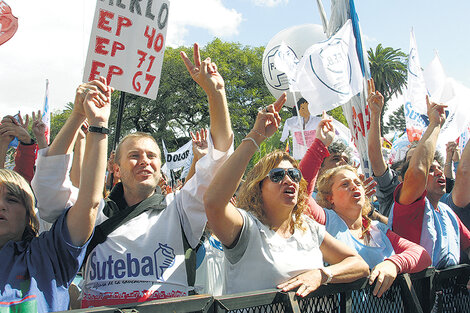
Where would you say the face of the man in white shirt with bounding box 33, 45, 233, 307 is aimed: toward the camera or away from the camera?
toward the camera

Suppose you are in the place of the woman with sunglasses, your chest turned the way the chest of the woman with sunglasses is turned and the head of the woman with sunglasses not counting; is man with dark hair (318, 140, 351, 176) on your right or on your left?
on your left

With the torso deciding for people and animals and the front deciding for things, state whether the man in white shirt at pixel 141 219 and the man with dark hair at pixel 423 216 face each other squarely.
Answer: no

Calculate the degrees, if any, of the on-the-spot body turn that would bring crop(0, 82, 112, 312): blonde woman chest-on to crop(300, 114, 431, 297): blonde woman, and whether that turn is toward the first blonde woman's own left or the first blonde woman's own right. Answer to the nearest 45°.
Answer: approximately 90° to the first blonde woman's own left

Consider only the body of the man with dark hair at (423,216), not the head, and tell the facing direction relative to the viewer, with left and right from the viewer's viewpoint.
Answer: facing the viewer and to the right of the viewer

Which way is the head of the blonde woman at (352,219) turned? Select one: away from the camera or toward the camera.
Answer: toward the camera

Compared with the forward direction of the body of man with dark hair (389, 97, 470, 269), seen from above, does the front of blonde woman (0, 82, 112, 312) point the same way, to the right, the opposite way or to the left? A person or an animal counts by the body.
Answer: the same way

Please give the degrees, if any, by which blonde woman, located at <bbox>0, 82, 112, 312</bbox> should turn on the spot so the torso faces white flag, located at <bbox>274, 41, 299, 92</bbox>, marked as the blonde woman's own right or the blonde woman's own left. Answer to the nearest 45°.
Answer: approximately 135° to the blonde woman's own left

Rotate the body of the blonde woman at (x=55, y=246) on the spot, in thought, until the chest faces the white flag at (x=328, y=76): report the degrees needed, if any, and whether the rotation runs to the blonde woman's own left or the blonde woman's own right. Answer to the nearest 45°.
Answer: approximately 135° to the blonde woman's own left

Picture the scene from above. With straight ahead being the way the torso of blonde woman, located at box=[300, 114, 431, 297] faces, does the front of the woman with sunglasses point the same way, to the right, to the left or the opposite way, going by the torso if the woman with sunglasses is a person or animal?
the same way

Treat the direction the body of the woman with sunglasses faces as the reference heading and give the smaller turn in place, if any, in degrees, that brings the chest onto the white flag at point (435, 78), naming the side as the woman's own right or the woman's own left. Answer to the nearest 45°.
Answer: approximately 90° to the woman's own left

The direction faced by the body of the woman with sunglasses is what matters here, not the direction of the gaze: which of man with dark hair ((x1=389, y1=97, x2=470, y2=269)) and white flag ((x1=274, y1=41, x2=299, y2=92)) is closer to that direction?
the man with dark hair

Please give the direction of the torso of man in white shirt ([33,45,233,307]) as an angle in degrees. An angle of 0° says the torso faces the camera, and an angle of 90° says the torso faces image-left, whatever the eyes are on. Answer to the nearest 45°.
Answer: approximately 0°

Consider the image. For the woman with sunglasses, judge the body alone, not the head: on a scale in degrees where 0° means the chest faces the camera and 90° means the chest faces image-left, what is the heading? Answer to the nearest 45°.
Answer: approximately 315°

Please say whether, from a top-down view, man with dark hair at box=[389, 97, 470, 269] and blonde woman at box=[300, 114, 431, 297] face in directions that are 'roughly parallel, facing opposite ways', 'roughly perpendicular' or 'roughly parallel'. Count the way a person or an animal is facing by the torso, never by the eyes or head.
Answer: roughly parallel

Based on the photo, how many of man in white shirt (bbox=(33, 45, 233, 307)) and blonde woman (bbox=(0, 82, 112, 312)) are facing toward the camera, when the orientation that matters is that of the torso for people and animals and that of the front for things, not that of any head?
2

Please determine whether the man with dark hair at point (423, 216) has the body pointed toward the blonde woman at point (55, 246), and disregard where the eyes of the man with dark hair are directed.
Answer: no

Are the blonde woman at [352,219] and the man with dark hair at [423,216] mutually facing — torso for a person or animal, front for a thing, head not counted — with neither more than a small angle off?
no

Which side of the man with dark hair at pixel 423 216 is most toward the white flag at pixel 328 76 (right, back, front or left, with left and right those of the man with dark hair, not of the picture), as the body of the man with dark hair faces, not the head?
back

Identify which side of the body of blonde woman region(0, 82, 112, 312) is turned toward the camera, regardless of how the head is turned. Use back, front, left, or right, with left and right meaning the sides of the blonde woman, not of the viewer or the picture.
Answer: front
